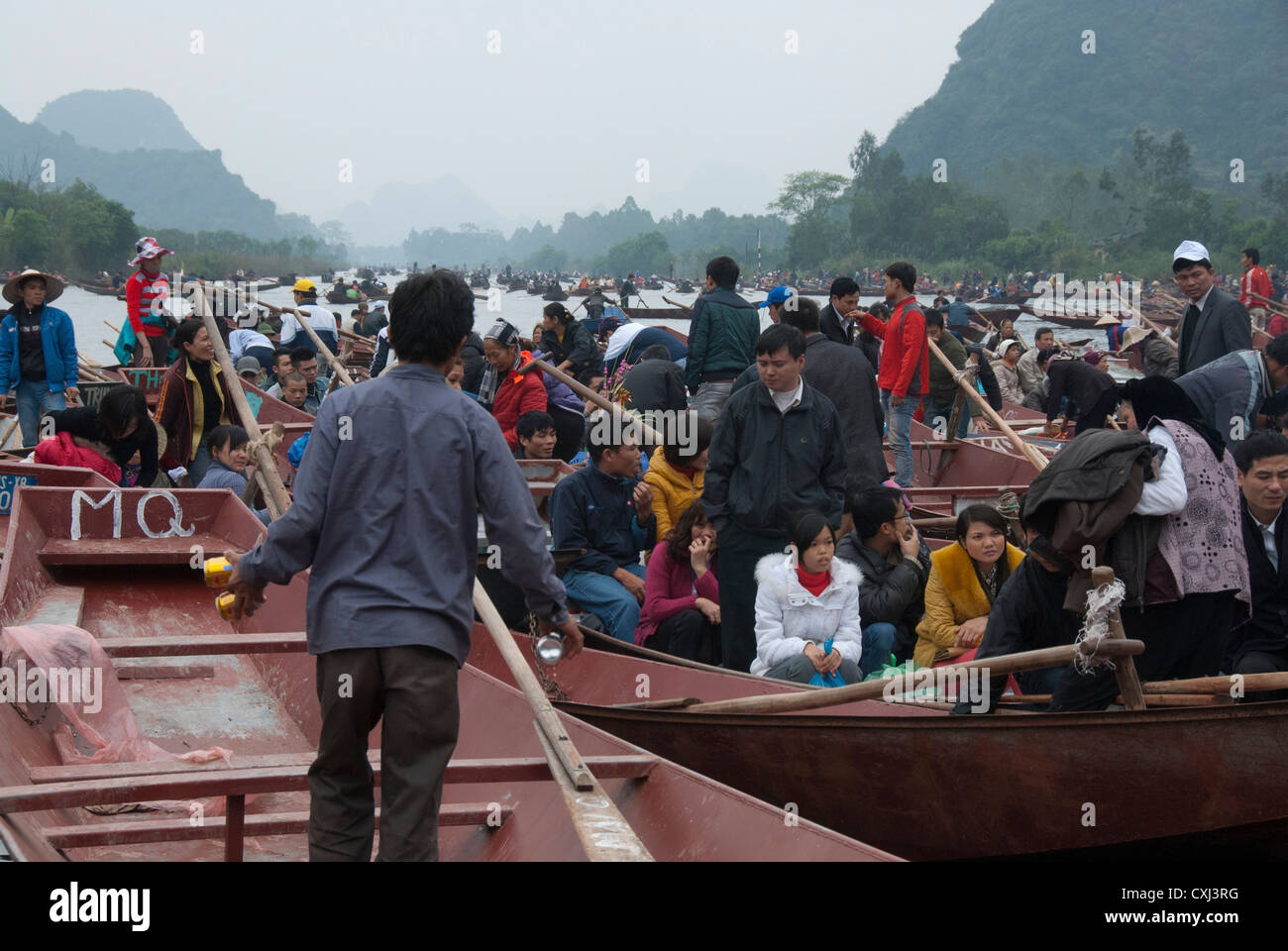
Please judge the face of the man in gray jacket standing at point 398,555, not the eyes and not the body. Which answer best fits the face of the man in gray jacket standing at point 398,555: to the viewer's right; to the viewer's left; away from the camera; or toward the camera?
away from the camera

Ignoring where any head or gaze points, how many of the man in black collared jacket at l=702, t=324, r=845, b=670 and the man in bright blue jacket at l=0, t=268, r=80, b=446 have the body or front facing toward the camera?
2

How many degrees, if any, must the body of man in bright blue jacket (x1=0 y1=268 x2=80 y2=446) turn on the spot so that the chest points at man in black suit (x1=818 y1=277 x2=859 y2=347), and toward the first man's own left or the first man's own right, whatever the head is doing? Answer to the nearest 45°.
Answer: approximately 45° to the first man's own left

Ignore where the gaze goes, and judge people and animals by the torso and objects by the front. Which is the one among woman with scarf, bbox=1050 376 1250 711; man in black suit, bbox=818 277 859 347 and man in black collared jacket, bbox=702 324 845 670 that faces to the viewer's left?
the woman with scarf

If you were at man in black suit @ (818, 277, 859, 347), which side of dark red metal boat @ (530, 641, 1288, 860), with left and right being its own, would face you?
right

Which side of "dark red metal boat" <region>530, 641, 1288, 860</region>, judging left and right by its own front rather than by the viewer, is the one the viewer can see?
left

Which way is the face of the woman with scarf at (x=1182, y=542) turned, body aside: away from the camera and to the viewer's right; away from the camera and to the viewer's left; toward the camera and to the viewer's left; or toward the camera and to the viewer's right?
away from the camera and to the viewer's left

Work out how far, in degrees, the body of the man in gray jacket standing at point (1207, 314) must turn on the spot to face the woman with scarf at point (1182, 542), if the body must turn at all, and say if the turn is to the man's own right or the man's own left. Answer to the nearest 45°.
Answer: approximately 45° to the man's own left

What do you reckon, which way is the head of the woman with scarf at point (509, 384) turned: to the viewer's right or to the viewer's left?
to the viewer's left

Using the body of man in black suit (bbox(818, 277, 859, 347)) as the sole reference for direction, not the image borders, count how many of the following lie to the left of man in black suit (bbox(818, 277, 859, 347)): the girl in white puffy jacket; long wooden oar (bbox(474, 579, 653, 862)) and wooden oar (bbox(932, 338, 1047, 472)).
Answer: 1

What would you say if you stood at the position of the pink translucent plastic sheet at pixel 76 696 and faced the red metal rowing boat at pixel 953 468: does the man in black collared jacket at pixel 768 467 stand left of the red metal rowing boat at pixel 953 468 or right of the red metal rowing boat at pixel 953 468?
right
